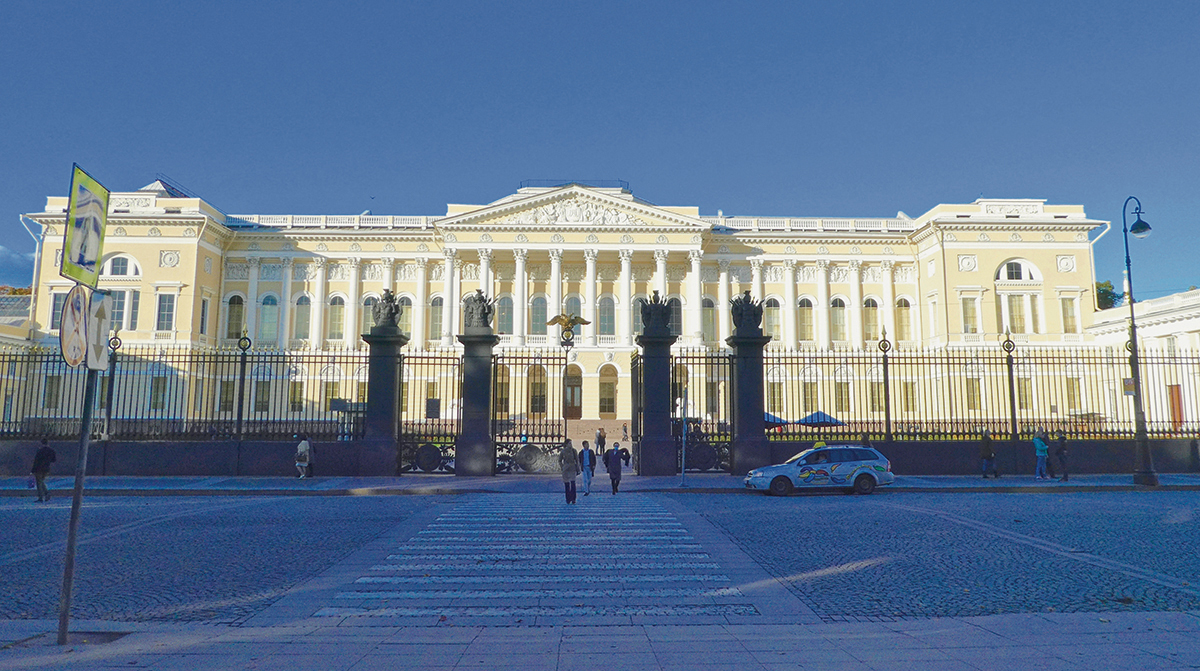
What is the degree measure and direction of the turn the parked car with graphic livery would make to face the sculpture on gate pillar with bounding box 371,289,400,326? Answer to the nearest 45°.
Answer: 0° — it already faces it

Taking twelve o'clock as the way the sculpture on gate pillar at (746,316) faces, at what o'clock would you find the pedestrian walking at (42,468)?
The pedestrian walking is roughly at 2 o'clock from the sculpture on gate pillar.

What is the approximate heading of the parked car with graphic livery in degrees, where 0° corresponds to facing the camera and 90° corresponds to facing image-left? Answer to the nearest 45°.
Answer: approximately 90°

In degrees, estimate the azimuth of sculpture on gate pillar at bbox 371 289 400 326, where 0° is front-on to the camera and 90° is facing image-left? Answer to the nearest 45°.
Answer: approximately 0°

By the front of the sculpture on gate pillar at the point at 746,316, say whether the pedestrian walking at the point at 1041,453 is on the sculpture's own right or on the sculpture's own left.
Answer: on the sculpture's own left
